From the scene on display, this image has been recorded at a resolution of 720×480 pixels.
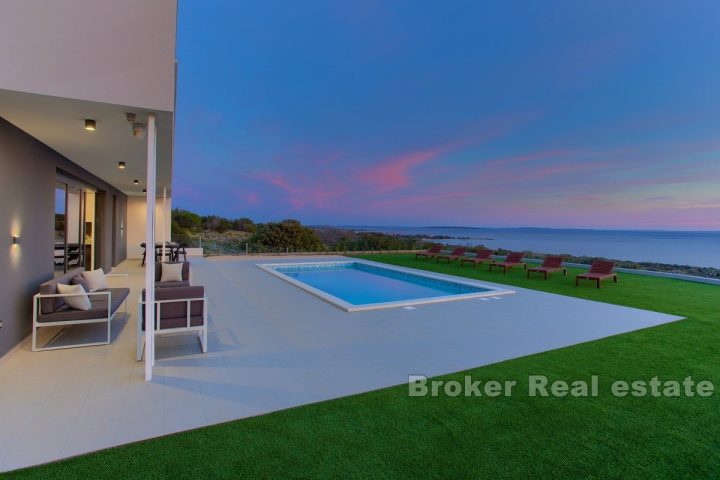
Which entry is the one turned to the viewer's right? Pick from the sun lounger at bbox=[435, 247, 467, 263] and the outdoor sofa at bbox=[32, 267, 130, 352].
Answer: the outdoor sofa

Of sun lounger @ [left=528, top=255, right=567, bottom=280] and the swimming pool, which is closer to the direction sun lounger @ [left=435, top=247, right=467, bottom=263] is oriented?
the swimming pool

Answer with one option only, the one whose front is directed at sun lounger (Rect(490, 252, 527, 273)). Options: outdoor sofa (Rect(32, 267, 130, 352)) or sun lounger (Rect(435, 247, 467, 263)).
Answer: the outdoor sofa

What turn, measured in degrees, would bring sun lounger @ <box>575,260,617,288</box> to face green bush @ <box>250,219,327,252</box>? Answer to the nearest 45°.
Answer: approximately 45° to its right

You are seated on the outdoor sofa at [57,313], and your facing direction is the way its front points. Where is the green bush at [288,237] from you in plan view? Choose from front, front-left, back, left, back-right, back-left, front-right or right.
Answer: front-left

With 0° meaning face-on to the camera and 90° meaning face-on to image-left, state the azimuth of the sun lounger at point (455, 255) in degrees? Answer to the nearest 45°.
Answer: approximately 90°

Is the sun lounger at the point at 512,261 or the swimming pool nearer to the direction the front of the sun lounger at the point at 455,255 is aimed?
the swimming pool

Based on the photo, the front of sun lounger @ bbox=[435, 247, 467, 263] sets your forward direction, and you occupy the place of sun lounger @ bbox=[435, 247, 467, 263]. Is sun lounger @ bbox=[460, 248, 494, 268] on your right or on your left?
on your left

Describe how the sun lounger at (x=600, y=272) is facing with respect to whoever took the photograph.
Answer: facing the viewer and to the left of the viewer

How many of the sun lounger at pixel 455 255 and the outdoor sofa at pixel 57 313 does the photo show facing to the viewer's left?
1

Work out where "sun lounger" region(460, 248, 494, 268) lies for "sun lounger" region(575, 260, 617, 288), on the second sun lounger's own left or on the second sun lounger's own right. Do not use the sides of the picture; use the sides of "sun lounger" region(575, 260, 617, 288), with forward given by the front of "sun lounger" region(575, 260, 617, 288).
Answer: on the second sun lounger's own right

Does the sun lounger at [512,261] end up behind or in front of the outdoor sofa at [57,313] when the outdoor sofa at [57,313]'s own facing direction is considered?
in front

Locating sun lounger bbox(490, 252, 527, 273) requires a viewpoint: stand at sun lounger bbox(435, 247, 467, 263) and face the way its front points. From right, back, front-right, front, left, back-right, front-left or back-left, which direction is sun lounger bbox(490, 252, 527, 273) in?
back-left
